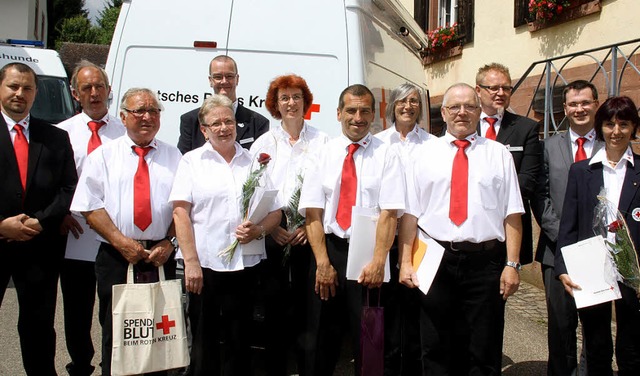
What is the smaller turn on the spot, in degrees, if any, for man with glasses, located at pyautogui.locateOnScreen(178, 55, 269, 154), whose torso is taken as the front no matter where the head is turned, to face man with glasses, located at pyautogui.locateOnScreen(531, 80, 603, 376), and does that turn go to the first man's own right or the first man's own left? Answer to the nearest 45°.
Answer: approximately 90° to the first man's own left

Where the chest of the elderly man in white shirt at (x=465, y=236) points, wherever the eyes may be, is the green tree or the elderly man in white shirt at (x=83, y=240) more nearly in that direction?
the elderly man in white shirt

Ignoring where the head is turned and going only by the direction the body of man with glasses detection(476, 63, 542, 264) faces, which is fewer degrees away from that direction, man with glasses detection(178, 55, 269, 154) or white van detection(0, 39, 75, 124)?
the man with glasses

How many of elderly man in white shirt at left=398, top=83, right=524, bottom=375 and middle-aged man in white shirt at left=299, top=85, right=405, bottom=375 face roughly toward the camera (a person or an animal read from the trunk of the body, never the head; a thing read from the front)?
2

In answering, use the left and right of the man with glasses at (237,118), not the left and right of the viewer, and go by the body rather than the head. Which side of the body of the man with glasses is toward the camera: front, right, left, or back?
front

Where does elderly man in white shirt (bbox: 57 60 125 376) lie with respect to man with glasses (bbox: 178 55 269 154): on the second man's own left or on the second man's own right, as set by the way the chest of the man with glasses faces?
on the second man's own right

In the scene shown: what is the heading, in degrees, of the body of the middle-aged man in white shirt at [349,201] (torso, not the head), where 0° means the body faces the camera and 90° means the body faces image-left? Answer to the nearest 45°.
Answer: approximately 0°

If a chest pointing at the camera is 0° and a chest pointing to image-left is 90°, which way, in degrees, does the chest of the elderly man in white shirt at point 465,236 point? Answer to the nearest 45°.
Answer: approximately 0°

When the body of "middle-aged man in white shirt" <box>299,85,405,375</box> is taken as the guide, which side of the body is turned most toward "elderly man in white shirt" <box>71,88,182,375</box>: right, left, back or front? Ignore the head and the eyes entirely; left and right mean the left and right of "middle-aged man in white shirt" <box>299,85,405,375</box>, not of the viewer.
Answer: right

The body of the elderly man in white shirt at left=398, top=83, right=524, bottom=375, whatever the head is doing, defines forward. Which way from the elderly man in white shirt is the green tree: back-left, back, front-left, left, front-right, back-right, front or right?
back-right

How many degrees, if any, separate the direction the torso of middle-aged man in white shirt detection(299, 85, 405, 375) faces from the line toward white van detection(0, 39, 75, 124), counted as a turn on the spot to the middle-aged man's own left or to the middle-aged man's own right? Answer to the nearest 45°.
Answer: approximately 135° to the middle-aged man's own right

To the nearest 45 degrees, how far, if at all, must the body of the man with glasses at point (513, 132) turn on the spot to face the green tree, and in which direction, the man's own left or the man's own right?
approximately 135° to the man's own right
